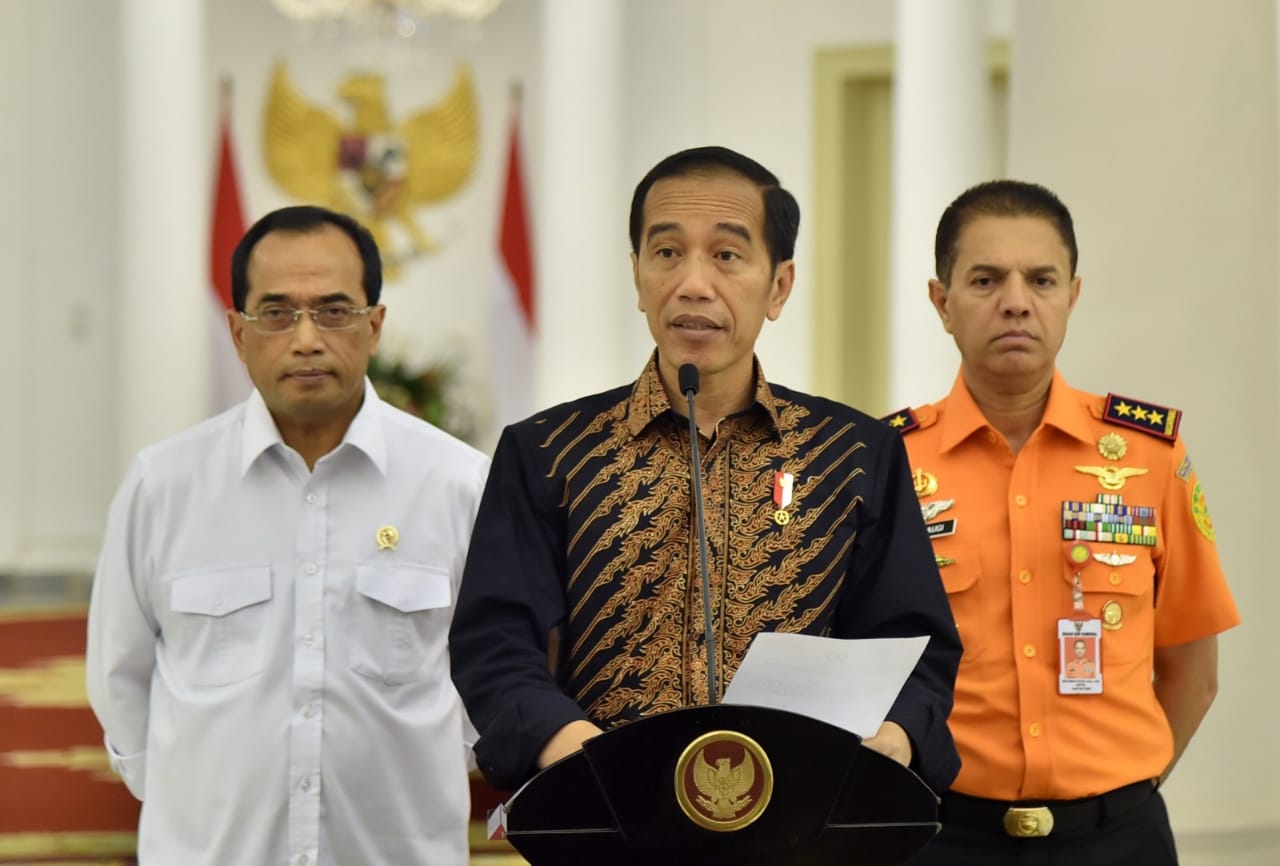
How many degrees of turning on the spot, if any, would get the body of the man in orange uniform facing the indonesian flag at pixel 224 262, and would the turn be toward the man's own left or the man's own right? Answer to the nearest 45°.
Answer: approximately 135° to the man's own right

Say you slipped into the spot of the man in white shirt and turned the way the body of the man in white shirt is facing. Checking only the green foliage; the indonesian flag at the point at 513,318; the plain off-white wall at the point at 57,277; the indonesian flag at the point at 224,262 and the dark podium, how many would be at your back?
4

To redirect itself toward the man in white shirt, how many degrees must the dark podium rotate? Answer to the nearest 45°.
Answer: approximately 135° to its right

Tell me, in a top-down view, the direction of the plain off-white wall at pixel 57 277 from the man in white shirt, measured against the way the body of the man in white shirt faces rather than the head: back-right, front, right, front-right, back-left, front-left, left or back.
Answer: back

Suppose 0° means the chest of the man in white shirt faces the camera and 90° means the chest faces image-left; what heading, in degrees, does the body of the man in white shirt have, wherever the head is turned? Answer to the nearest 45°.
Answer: approximately 0°

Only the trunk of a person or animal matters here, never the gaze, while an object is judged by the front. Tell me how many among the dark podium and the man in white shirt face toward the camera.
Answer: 2

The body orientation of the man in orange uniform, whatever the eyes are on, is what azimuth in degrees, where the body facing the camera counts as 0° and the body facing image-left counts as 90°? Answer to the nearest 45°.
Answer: approximately 0°

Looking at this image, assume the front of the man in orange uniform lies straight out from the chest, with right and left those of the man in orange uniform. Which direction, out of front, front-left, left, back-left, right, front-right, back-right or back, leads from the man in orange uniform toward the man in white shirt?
right

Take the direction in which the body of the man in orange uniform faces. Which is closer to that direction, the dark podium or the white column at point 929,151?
the dark podium

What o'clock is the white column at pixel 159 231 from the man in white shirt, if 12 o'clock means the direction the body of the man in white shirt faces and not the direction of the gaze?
The white column is roughly at 6 o'clock from the man in white shirt.

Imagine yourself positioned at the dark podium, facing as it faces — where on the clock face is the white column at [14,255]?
The white column is roughly at 5 o'clock from the dark podium.

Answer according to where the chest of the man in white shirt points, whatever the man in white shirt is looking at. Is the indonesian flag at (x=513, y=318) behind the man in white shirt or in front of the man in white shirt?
behind

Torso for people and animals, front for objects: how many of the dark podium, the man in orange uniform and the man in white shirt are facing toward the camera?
3

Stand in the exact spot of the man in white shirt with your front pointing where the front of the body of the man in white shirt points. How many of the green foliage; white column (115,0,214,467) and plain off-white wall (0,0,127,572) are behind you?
3
